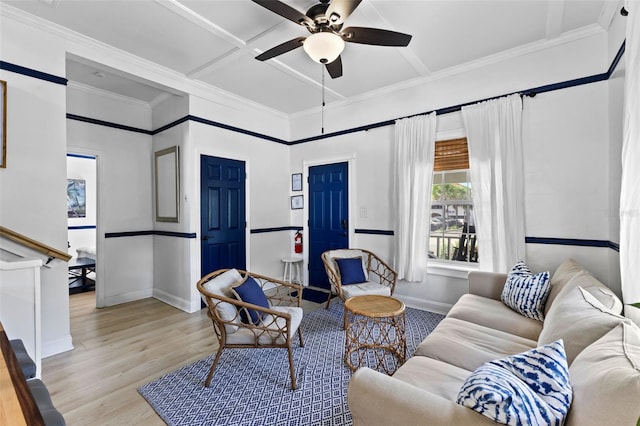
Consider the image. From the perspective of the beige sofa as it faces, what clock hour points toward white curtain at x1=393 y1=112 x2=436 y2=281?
The white curtain is roughly at 2 o'clock from the beige sofa.

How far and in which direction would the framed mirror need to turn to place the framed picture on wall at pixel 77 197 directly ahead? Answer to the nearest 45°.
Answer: approximately 90° to its right

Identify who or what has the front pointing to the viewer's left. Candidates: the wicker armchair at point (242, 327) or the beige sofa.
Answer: the beige sofa

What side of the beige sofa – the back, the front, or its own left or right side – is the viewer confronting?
left

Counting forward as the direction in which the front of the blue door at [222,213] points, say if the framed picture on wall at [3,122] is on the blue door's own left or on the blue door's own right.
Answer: on the blue door's own right

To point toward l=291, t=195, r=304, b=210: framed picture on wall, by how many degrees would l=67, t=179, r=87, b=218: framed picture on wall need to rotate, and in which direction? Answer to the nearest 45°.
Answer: approximately 45° to its left

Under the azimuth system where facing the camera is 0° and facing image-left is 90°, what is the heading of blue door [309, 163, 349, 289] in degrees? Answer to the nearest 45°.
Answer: approximately 45°

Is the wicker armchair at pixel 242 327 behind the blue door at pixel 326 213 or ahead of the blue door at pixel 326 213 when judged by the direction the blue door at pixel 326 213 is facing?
ahead

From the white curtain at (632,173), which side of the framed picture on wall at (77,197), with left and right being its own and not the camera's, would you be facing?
front

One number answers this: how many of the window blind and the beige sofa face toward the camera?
1
